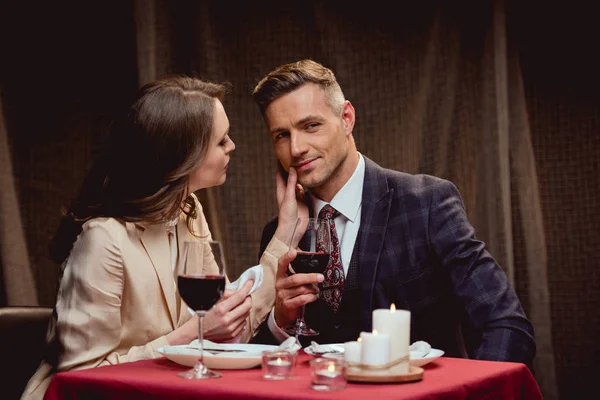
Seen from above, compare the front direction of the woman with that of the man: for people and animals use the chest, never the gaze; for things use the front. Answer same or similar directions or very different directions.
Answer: very different directions

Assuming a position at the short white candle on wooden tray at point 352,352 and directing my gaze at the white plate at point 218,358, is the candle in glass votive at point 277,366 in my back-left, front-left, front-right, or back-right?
front-left

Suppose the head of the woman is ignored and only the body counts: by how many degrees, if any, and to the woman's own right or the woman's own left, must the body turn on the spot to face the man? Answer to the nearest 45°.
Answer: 0° — they already face them

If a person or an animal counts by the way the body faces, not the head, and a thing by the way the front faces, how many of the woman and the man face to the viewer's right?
1

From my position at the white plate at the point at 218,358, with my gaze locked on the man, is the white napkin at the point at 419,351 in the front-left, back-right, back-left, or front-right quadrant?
front-right

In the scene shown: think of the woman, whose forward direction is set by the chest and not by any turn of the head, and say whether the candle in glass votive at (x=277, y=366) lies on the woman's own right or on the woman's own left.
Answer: on the woman's own right

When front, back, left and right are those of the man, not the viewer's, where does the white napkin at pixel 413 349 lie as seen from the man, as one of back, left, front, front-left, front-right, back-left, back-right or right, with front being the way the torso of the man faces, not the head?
front-left

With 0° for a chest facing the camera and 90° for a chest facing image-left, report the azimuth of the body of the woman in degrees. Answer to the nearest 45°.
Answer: approximately 270°

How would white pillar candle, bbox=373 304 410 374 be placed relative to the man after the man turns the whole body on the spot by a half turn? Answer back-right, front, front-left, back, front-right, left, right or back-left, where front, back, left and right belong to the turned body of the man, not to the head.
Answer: back-right

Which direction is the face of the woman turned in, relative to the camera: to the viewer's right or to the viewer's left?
to the viewer's right

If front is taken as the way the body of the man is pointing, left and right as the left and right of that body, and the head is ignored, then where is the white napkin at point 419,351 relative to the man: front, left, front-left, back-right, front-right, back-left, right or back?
front-left

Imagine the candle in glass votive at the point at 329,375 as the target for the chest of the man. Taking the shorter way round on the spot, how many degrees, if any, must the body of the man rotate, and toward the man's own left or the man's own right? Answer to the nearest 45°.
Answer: approximately 45° to the man's own left

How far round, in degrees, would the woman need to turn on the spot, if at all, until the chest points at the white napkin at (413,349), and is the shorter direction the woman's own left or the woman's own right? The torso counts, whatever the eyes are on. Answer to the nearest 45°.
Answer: approximately 45° to the woman's own right
